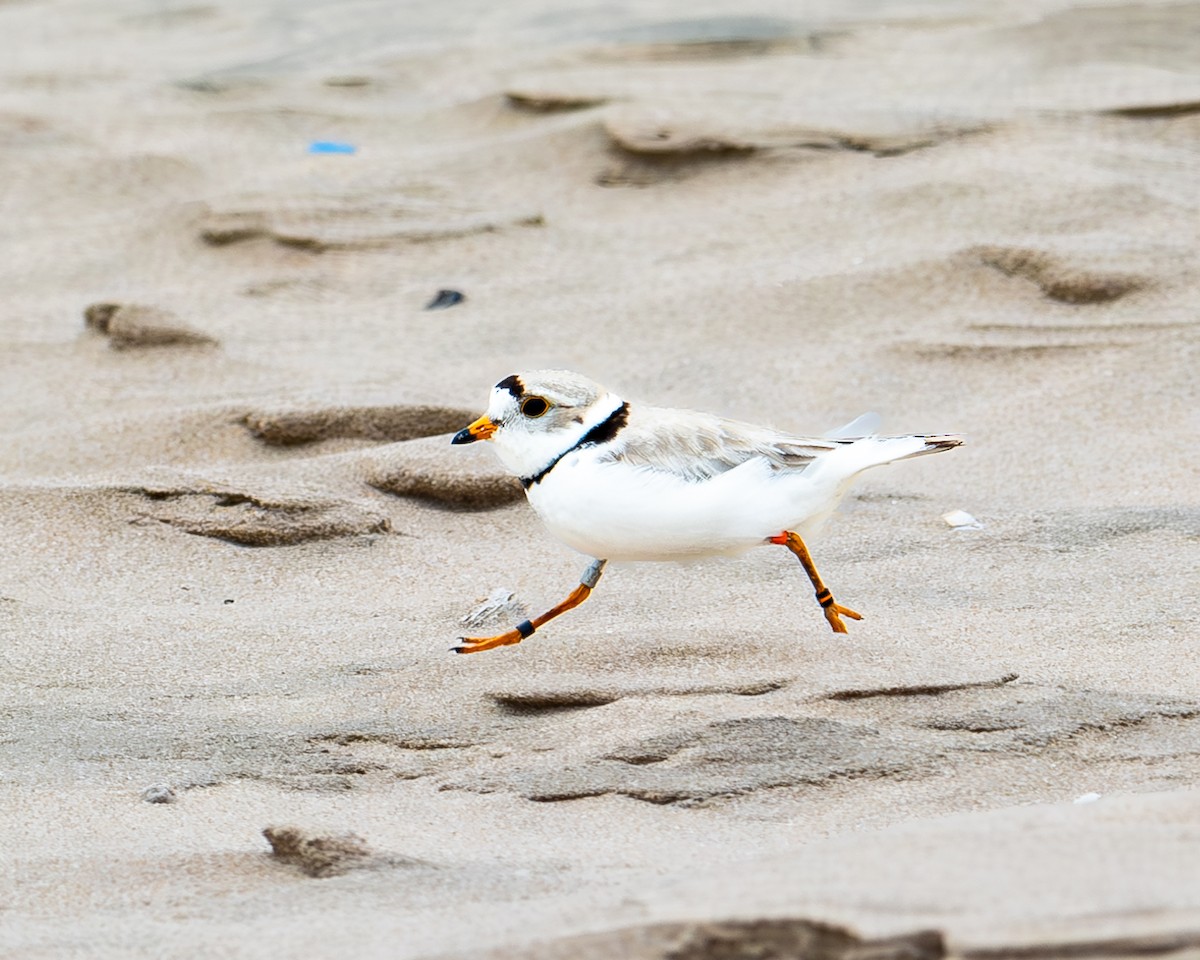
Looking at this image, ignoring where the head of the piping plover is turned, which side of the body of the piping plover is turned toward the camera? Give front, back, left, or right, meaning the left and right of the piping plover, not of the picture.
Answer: left

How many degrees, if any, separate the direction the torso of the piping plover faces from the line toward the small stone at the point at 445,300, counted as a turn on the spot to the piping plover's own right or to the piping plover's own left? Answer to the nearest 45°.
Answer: approximately 90° to the piping plover's own right

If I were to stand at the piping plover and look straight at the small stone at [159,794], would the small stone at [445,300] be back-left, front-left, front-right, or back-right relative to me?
back-right

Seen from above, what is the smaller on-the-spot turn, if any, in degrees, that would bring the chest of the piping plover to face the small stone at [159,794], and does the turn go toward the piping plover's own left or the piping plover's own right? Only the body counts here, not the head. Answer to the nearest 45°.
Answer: approximately 45° to the piping plover's own left

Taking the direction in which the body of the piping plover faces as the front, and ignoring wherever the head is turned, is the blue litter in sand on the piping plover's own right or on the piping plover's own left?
on the piping plover's own right
